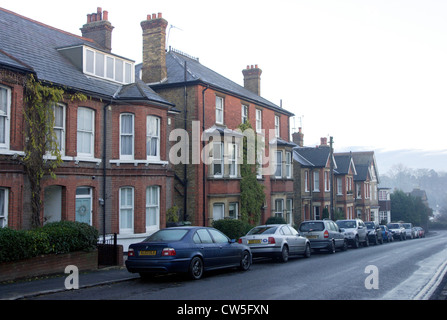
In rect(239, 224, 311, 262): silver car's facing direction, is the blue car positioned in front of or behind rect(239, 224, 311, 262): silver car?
behind

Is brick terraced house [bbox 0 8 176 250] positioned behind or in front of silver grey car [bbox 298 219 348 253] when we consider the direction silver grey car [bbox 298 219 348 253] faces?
behind

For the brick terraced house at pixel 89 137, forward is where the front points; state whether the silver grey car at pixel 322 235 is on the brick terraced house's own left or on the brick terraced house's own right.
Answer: on the brick terraced house's own left

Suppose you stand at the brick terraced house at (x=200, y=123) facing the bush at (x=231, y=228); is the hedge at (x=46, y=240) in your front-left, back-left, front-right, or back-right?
front-right

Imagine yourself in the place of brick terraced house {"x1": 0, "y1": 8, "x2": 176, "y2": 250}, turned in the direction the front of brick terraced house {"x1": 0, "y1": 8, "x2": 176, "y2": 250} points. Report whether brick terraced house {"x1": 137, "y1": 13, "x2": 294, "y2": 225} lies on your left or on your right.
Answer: on your left

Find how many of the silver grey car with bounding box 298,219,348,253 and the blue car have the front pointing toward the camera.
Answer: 0

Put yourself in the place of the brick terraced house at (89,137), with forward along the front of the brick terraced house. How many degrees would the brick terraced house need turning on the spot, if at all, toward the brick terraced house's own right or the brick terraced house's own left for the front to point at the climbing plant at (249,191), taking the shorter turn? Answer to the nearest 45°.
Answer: approximately 90° to the brick terraced house's own left

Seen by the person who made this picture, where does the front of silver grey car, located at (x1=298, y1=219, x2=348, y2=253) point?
facing away from the viewer and to the right of the viewer

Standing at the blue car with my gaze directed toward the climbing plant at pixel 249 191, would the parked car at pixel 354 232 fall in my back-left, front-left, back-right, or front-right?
front-right

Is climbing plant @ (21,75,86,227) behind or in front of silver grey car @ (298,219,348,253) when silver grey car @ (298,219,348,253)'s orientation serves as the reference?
behind

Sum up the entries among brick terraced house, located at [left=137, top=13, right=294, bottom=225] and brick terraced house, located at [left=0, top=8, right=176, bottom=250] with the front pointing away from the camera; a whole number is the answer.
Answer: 0

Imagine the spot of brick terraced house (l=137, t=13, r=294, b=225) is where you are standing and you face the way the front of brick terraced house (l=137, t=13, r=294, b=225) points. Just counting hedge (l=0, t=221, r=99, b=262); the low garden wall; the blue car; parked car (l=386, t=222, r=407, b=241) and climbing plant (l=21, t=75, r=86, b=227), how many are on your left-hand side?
1

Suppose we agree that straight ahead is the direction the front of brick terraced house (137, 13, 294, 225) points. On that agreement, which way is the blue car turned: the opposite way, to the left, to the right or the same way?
to the left

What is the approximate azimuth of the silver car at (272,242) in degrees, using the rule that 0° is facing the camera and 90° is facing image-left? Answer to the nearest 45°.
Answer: approximately 225°

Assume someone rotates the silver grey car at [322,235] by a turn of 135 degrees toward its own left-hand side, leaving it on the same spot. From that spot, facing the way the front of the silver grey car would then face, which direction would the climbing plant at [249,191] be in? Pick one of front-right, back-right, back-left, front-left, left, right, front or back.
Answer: front-right
